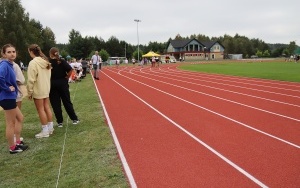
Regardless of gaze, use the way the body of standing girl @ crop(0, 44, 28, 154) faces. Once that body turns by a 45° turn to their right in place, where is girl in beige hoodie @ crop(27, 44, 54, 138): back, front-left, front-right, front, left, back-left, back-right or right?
left

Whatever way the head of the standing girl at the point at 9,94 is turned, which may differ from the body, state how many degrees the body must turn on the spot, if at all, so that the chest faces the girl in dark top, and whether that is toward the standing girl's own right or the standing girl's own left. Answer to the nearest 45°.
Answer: approximately 45° to the standing girl's own left

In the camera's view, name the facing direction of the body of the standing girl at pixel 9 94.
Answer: to the viewer's right
